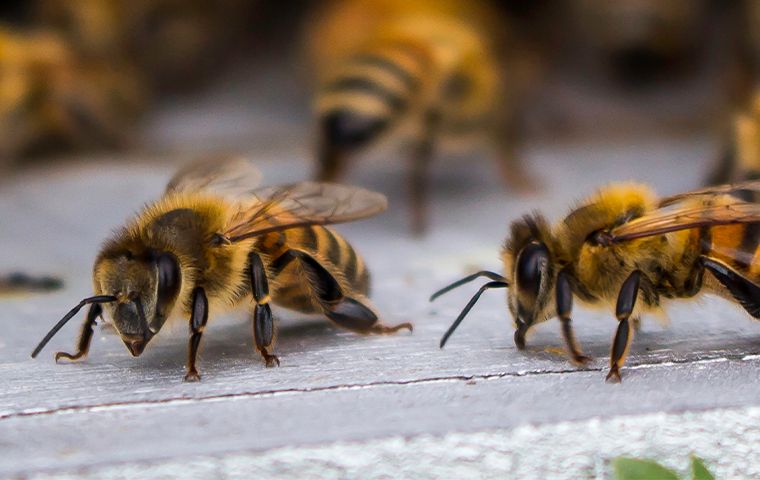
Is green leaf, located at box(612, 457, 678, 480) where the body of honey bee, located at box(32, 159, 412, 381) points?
no

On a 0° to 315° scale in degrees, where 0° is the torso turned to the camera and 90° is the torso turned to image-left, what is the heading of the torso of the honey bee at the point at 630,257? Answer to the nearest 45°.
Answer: approximately 90°

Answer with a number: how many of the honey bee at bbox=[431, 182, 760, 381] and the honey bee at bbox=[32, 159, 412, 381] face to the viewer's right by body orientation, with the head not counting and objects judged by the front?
0

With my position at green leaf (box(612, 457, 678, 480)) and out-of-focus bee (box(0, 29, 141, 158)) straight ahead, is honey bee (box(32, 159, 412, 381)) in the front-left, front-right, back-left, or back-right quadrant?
front-left

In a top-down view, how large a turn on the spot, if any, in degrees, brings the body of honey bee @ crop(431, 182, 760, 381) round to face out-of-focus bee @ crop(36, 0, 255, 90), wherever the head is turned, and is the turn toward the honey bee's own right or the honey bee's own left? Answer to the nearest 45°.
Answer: approximately 45° to the honey bee's own right

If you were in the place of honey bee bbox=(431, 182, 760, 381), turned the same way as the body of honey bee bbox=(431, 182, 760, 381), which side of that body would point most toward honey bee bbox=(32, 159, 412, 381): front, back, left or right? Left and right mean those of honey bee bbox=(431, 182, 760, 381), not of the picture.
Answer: front

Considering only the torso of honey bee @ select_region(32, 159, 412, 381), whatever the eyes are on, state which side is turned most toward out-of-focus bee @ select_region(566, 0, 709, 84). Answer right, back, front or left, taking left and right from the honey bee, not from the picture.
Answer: back

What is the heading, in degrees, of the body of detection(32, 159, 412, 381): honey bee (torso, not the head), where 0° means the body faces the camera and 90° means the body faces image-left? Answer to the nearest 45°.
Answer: approximately 45°
